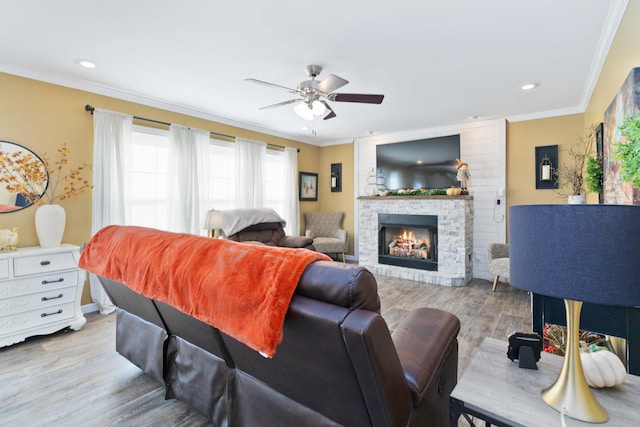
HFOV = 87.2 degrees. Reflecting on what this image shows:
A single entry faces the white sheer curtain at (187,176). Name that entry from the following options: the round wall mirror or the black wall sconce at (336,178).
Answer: the black wall sconce

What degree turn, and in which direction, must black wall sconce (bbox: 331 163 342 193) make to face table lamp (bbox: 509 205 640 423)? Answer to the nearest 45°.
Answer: approximately 45° to its left

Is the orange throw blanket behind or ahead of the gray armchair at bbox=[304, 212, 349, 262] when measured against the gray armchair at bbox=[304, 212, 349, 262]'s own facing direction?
ahead

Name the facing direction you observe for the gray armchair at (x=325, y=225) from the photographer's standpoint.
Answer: facing the viewer

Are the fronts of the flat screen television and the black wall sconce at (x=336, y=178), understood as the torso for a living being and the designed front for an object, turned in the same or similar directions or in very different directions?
same or similar directions

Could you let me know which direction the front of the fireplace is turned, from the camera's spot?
facing the viewer and to the left of the viewer

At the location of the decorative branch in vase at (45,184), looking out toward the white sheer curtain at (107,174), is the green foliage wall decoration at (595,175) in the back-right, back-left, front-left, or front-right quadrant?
front-right

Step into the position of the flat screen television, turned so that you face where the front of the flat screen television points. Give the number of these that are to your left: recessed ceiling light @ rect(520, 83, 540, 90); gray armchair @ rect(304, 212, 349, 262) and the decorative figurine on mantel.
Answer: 2

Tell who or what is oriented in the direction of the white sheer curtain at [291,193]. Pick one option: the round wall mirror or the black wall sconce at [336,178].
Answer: the black wall sconce

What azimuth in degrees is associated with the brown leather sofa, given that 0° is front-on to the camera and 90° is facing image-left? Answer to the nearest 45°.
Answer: approximately 225°

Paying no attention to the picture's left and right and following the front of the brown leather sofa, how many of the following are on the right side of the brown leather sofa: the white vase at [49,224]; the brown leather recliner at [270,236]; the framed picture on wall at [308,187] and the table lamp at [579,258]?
1

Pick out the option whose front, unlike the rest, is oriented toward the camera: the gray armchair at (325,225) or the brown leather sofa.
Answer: the gray armchair

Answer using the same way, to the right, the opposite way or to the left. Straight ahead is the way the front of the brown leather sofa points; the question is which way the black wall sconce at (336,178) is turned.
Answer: the opposite way
